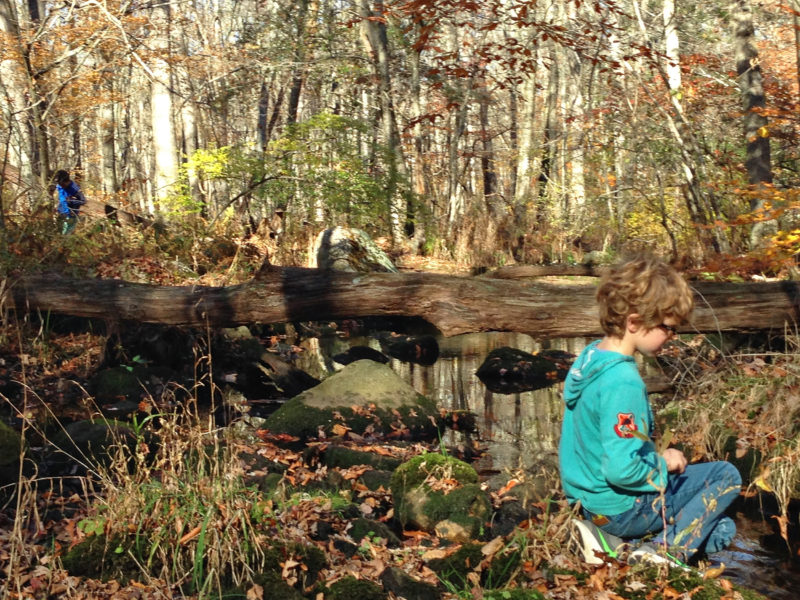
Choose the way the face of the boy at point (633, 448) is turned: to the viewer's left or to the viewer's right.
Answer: to the viewer's right

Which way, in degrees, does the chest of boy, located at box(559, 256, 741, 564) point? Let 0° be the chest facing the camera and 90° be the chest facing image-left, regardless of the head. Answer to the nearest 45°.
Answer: approximately 270°

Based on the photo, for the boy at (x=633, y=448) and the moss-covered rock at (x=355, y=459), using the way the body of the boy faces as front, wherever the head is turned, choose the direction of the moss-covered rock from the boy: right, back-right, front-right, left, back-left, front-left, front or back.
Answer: back-left

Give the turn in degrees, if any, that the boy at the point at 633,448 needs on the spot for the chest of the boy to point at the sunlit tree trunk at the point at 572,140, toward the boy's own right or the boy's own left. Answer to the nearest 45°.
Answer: approximately 90° to the boy's own left

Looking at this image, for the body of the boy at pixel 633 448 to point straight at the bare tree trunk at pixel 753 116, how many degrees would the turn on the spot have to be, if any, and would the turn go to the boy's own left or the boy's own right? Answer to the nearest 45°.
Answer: approximately 90° to the boy's own left

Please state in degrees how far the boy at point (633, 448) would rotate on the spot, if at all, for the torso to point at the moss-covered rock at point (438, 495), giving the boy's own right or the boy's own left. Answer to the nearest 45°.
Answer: approximately 135° to the boy's own left

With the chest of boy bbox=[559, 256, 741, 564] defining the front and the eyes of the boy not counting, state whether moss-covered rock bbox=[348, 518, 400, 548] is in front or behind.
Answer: behind

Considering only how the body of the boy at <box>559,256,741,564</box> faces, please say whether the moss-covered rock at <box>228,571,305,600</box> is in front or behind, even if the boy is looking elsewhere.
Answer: behind

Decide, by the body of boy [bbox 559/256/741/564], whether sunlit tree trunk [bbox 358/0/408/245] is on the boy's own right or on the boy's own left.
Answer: on the boy's own left

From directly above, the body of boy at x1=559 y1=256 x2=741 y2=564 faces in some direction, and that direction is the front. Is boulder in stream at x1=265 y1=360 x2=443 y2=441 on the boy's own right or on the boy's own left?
on the boy's own left

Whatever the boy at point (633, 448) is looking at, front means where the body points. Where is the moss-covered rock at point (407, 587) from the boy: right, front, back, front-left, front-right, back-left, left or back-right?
back

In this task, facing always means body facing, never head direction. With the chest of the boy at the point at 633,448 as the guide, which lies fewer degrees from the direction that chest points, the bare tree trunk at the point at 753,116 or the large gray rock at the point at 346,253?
the bare tree trunk
